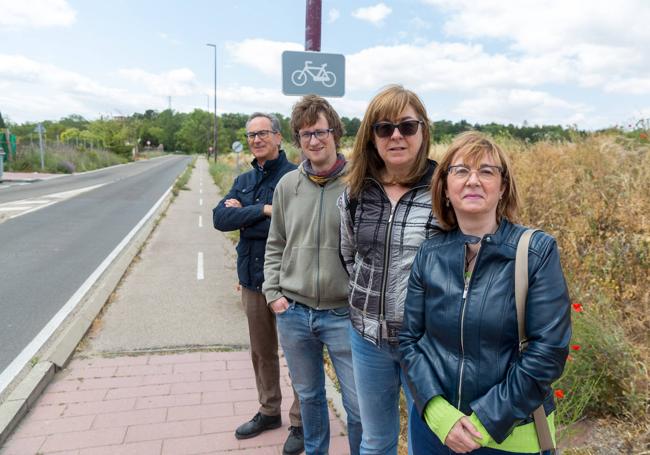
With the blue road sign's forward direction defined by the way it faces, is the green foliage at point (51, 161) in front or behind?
behind

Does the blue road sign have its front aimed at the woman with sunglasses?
yes

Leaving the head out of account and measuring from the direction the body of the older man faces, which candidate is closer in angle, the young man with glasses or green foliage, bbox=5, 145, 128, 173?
the young man with glasses

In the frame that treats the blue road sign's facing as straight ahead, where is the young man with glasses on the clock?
The young man with glasses is roughly at 12 o'clock from the blue road sign.

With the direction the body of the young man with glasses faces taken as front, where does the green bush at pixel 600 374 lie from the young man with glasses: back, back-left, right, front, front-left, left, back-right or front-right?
left
